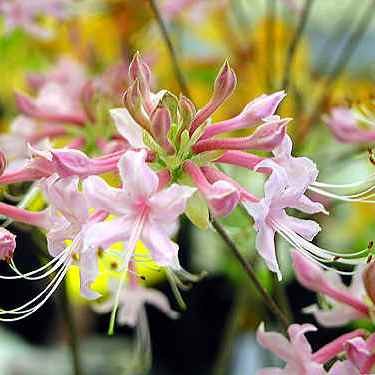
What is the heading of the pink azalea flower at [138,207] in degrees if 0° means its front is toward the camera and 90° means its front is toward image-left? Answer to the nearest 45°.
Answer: approximately 0°

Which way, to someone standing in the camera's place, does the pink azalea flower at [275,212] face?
facing the viewer and to the right of the viewer

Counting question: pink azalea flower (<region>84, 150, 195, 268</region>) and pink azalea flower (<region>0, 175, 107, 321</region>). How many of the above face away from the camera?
0

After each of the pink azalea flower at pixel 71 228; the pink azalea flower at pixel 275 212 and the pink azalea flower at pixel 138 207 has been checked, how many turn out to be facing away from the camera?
0

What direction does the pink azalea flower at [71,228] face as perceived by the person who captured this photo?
facing the viewer and to the left of the viewer
